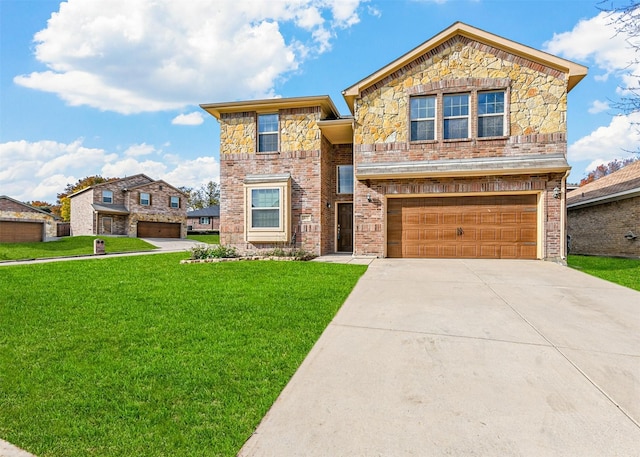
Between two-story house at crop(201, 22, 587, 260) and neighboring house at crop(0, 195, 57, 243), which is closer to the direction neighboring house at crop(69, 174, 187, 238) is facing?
the two-story house

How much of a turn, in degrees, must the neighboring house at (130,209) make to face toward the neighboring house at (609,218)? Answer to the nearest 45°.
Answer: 0° — it already faces it

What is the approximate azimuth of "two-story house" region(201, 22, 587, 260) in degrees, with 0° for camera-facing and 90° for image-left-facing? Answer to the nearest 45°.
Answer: approximately 0°

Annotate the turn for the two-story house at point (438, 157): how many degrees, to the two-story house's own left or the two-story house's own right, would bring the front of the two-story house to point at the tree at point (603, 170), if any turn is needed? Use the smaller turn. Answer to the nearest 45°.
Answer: approximately 135° to the two-story house's own left

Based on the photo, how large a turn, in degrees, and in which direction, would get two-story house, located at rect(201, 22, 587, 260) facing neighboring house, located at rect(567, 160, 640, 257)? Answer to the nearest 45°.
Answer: approximately 135° to its left

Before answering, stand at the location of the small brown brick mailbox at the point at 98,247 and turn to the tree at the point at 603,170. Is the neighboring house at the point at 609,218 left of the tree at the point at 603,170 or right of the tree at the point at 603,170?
right

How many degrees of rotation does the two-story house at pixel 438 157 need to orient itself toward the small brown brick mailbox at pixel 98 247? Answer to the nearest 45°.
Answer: approximately 90° to its right

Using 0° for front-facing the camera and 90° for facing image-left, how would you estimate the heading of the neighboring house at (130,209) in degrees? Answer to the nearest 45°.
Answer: approximately 315°

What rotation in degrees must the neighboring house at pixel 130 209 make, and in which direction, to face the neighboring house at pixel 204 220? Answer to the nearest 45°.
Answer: approximately 90° to its left

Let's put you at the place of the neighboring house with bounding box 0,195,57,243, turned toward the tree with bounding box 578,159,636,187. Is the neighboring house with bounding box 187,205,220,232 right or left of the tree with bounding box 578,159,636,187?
left
